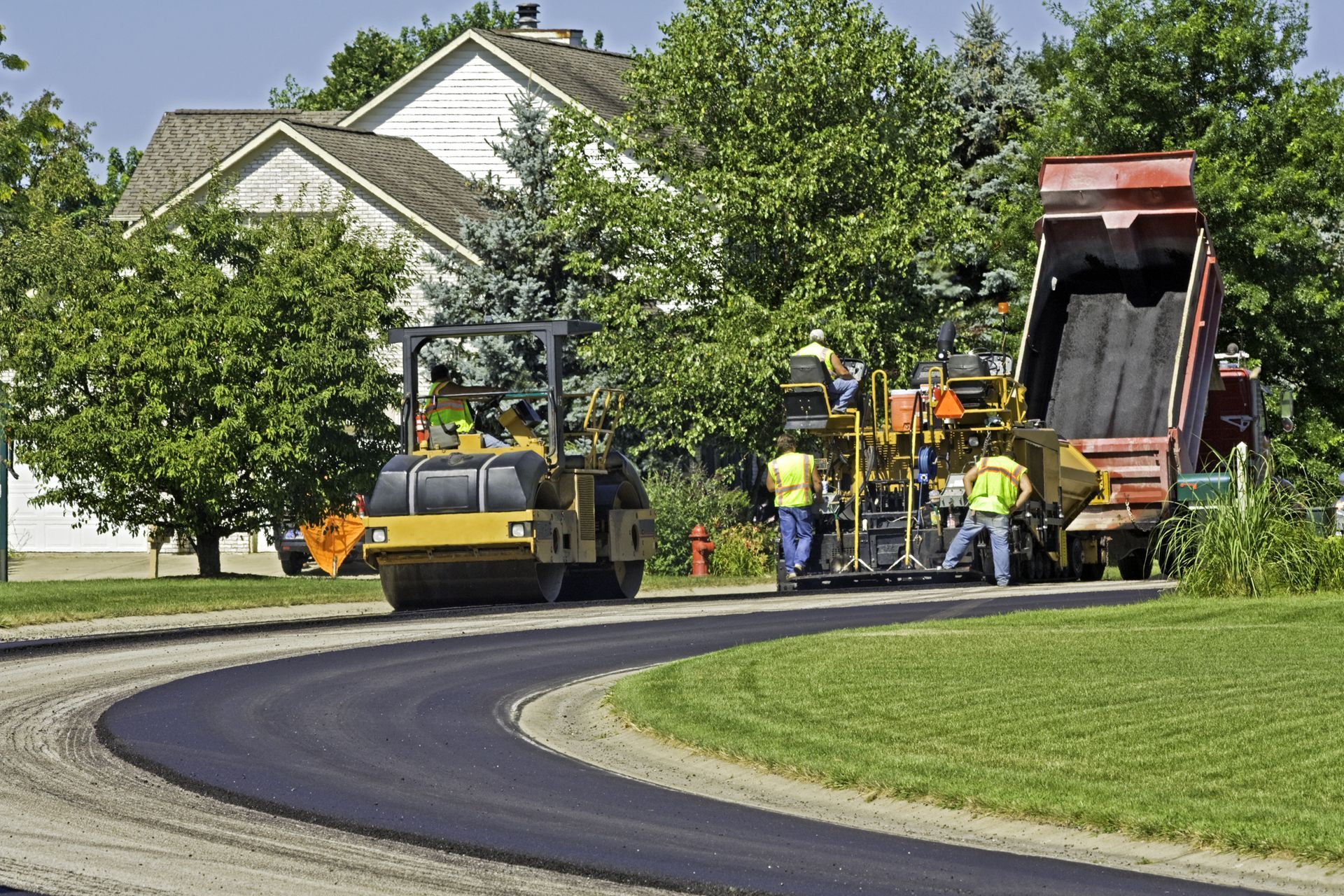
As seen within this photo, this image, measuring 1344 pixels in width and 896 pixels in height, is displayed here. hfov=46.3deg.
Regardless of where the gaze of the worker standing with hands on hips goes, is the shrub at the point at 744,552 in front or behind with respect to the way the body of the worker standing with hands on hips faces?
in front

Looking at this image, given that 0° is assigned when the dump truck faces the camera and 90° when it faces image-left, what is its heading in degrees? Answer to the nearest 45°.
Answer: approximately 225°

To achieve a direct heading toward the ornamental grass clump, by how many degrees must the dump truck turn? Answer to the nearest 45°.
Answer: approximately 135° to its right

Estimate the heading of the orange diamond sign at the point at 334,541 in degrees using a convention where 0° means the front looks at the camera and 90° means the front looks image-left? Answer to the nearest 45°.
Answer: approximately 0°

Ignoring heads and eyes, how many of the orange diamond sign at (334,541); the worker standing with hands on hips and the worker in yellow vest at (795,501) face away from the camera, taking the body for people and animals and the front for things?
2

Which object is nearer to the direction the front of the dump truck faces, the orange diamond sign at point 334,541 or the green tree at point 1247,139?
the green tree

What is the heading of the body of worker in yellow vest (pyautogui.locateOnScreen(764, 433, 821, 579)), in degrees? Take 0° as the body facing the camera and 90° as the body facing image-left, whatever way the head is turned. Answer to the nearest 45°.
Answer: approximately 180°

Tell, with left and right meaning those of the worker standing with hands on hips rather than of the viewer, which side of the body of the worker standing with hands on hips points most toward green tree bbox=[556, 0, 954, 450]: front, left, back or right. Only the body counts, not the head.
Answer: front

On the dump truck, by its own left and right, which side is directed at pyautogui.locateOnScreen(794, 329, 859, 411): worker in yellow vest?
back

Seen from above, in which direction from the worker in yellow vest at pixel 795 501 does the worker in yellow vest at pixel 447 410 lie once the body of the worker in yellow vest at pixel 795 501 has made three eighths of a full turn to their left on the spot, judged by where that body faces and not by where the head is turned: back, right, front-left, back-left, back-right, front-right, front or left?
front-right

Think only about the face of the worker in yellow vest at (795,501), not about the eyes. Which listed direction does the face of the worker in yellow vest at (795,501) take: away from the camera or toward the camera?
away from the camera

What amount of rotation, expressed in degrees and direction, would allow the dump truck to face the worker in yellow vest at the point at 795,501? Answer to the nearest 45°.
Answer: approximately 180°

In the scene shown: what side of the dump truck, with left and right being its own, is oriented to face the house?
left

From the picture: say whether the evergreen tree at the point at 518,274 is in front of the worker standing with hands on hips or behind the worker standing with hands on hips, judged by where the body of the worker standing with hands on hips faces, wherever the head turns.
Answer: in front

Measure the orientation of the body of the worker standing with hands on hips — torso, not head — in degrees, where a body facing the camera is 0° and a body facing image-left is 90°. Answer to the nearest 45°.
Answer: approximately 180°
